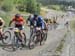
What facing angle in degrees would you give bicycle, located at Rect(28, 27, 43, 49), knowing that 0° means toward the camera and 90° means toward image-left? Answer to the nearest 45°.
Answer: approximately 45°

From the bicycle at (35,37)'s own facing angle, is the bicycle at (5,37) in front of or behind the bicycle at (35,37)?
in front
